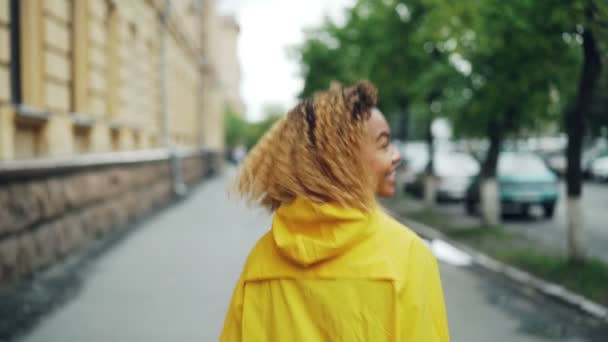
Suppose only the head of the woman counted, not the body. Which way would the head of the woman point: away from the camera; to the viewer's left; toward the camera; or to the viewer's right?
to the viewer's right

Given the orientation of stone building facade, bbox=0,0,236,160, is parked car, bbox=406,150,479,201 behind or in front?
in front

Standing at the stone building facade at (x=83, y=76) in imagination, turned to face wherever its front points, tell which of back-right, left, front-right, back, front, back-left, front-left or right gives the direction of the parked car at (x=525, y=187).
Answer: front

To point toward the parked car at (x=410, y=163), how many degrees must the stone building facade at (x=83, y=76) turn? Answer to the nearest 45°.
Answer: approximately 45° to its left

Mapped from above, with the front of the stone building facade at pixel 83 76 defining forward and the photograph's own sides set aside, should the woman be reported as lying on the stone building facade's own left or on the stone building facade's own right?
on the stone building facade's own right

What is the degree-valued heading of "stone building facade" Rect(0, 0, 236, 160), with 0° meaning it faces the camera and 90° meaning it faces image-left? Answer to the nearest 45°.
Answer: approximately 270°

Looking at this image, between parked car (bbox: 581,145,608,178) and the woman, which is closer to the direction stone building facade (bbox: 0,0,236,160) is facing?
the parked car
